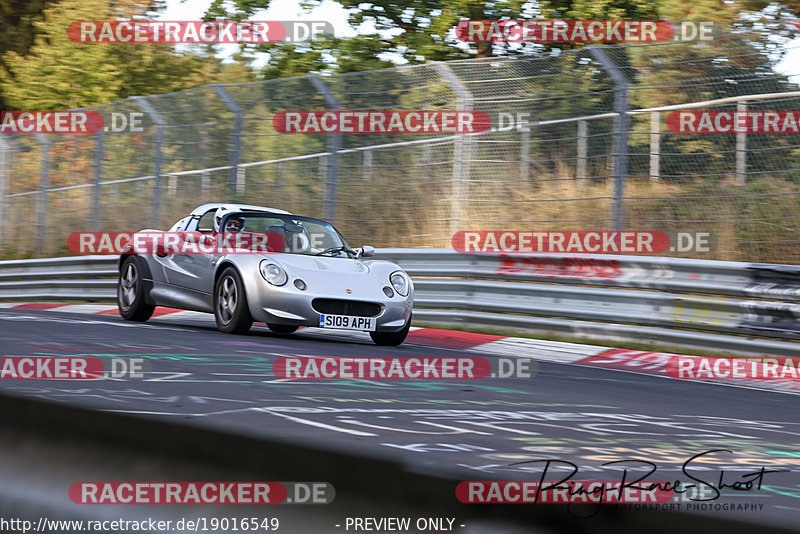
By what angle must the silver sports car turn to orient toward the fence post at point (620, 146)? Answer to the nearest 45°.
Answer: approximately 45° to its left

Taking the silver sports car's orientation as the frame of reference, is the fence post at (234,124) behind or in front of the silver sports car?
behind

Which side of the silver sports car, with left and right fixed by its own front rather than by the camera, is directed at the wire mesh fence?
left

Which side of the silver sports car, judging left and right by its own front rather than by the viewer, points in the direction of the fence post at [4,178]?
back

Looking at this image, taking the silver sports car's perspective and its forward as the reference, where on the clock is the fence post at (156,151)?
The fence post is roughly at 7 o'clock from the silver sports car.

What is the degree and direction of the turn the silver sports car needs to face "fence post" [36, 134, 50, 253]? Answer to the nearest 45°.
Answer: approximately 135° to its left

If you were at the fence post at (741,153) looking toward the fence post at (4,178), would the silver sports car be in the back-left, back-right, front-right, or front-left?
front-left

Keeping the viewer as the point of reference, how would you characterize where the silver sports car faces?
facing the viewer and to the right of the viewer

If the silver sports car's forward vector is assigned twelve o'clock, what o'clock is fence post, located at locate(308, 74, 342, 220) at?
The fence post is roughly at 8 o'clock from the silver sports car.

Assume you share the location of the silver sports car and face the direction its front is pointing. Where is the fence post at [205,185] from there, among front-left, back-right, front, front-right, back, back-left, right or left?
back-left

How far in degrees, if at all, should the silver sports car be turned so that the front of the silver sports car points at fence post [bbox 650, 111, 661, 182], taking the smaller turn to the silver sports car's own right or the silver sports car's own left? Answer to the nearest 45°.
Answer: approximately 45° to the silver sports car's own left

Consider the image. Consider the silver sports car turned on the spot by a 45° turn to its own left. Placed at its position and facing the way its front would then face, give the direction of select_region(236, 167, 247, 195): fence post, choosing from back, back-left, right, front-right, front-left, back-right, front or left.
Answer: left

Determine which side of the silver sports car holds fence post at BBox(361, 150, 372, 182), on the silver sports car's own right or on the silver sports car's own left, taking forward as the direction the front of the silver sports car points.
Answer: on the silver sports car's own left
